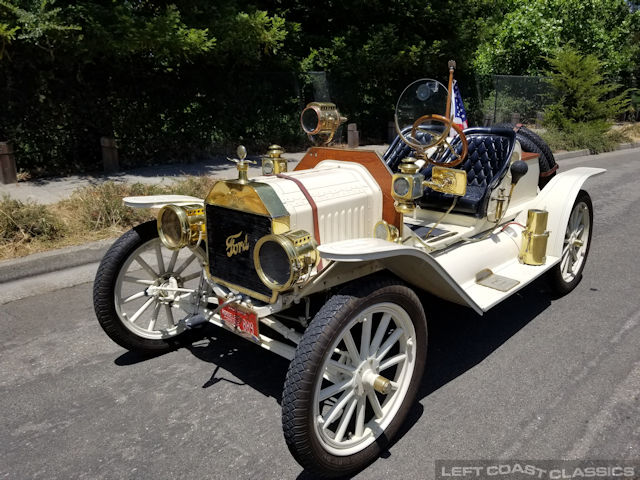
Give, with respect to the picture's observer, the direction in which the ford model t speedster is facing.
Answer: facing the viewer and to the left of the viewer

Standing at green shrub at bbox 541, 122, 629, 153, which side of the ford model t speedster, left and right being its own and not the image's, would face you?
back

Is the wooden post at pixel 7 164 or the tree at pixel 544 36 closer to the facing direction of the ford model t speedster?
the wooden post

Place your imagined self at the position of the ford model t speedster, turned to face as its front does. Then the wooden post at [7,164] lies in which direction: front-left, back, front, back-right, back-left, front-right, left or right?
right

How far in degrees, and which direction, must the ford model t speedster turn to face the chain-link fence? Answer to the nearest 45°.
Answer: approximately 135° to its right

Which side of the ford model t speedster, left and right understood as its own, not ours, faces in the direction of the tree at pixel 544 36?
back

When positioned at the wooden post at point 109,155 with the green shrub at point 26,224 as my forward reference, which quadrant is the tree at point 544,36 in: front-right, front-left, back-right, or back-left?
back-left

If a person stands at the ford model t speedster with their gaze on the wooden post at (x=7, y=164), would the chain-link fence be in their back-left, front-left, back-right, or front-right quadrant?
front-right

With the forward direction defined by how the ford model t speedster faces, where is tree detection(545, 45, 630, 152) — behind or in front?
behind

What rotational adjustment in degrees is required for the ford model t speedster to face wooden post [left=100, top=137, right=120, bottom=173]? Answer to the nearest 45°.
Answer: approximately 90° to its right

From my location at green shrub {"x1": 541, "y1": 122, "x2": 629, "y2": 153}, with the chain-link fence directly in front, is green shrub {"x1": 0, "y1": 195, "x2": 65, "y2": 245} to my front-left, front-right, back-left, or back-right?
back-left
